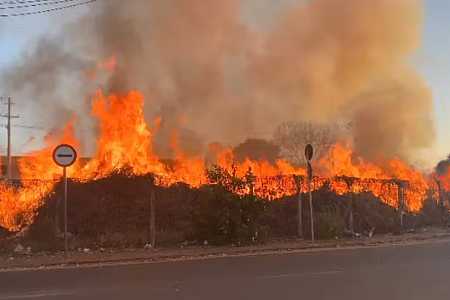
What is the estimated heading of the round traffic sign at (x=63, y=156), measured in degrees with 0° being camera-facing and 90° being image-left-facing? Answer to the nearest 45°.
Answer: approximately 0°

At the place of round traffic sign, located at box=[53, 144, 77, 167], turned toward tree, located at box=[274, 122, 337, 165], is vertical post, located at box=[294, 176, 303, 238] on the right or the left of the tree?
right

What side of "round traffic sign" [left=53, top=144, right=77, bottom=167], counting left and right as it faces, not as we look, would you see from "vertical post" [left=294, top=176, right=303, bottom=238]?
left

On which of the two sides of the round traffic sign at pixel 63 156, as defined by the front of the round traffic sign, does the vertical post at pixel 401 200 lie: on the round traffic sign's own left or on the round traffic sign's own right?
on the round traffic sign's own left

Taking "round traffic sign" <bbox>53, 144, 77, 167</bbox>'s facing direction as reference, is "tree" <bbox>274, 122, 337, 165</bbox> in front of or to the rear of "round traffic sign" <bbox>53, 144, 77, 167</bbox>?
to the rear
